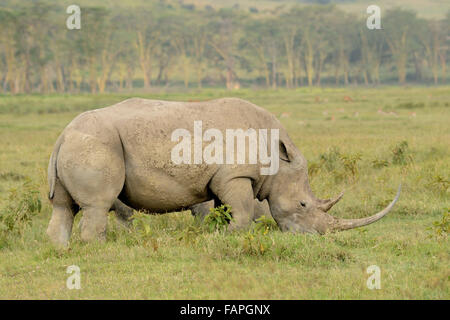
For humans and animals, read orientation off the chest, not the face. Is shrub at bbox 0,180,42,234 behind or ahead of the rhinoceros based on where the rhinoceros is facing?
behind

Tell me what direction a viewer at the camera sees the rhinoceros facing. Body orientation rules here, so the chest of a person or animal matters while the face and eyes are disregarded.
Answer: facing to the right of the viewer

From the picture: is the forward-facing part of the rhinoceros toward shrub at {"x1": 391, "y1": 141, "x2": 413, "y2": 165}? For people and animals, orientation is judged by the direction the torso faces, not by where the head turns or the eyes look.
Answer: no

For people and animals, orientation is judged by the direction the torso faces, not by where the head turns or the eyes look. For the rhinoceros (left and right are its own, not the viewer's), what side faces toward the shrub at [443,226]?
front
